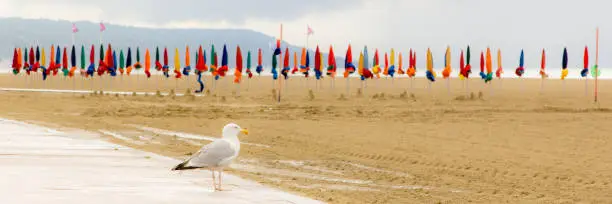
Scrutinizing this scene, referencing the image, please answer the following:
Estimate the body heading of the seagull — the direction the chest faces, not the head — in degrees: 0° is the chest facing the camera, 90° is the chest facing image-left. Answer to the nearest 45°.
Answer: approximately 270°
